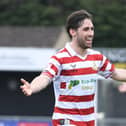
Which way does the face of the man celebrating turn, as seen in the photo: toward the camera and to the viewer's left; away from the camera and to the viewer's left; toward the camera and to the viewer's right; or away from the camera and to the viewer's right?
toward the camera and to the viewer's right

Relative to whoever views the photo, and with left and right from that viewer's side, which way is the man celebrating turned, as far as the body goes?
facing the viewer and to the right of the viewer
